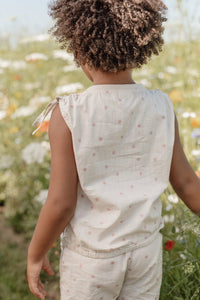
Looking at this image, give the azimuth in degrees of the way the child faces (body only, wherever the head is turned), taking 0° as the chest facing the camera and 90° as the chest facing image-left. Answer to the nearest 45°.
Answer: approximately 135°

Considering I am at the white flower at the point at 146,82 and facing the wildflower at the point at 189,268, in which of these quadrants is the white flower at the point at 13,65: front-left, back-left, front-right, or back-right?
back-right

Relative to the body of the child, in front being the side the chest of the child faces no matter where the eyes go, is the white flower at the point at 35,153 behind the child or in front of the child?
in front

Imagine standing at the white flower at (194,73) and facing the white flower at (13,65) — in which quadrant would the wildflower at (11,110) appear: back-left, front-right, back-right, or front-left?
front-left

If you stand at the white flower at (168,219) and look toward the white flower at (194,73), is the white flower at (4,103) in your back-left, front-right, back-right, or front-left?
front-left

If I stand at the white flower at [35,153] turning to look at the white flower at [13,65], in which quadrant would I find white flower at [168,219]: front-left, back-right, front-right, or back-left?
back-right
